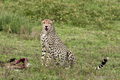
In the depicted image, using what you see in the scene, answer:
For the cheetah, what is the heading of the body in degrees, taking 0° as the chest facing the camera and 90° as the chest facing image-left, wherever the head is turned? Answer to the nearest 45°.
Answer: approximately 45°
